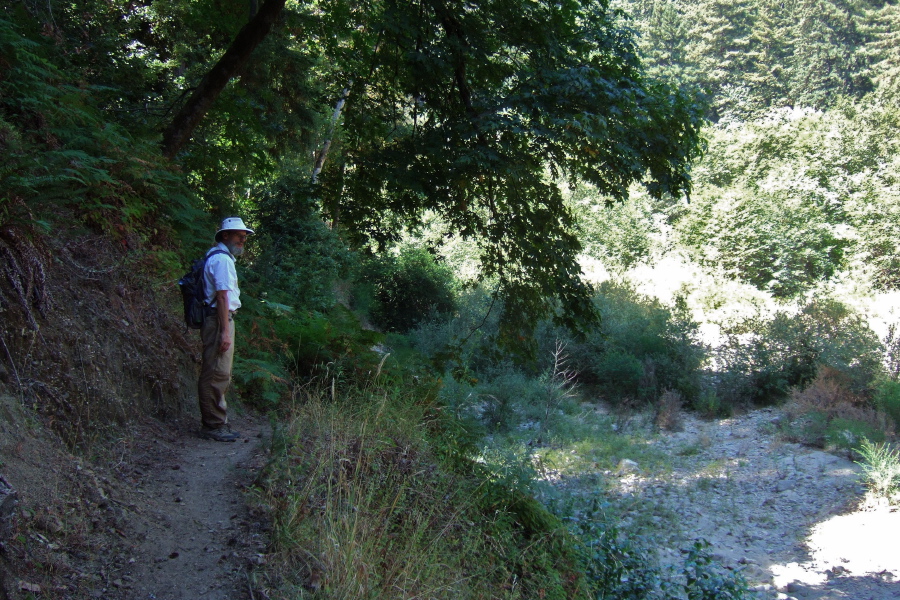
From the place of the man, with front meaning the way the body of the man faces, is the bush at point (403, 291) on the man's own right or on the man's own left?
on the man's own left

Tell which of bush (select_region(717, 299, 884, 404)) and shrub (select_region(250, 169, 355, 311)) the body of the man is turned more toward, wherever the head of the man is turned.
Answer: the bush

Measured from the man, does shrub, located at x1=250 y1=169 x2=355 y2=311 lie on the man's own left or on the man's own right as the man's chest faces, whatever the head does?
on the man's own left

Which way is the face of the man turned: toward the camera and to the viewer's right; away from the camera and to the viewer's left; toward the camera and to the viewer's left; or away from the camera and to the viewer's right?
toward the camera and to the viewer's right

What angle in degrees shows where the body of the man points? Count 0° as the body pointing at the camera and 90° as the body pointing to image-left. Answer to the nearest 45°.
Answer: approximately 270°
